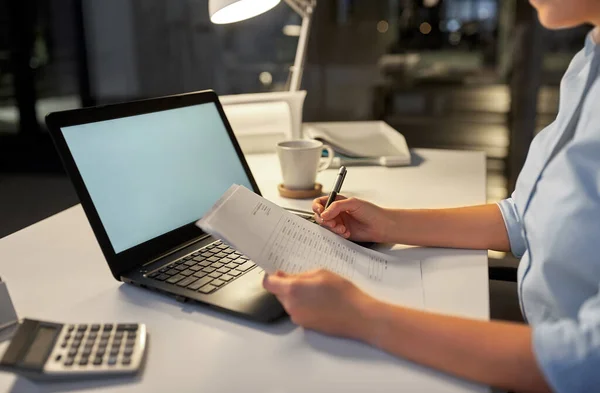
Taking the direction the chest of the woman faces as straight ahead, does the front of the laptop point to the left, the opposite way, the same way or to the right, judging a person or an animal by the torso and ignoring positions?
the opposite way

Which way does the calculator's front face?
to the viewer's right

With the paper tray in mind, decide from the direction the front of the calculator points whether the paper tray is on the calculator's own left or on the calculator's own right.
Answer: on the calculator's own left

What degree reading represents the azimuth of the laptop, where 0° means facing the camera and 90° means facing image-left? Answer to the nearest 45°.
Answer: approximately 315°

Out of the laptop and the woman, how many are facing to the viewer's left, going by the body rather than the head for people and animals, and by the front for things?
1

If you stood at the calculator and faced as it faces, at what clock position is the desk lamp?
The desk lamp is roughly at 10 o'clock from the calculator.

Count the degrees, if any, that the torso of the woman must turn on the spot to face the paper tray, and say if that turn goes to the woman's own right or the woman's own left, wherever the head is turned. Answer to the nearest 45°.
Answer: approximately 90° to the woman's own right

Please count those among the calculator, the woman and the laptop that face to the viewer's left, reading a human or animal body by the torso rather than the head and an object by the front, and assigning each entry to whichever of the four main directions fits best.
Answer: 1

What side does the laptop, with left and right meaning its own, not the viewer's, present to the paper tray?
left

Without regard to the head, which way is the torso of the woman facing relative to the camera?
to the viewer's left
